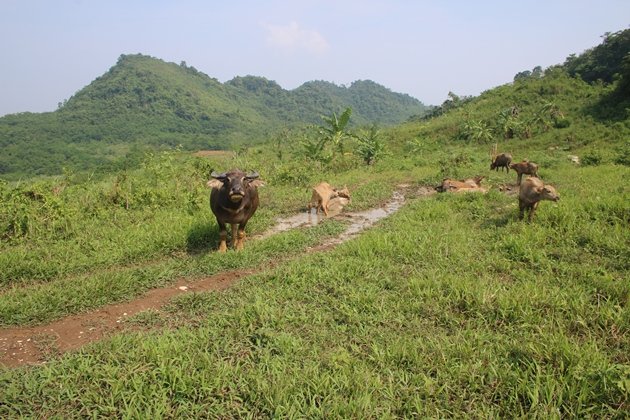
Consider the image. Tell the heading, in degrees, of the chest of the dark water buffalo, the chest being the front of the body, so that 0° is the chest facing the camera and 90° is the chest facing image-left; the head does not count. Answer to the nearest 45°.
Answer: approximately 0°

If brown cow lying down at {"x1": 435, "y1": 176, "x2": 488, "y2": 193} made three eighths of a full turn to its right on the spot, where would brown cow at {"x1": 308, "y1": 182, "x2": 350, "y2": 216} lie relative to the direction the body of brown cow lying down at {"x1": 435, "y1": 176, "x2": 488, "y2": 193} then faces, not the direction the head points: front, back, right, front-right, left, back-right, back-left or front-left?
front

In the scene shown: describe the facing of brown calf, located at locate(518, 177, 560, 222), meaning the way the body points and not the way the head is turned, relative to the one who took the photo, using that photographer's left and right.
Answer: facing the viewer and to the right of the viewer
